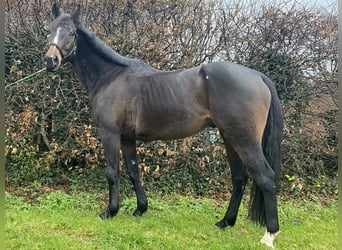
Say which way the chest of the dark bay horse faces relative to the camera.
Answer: to the viewer's left
